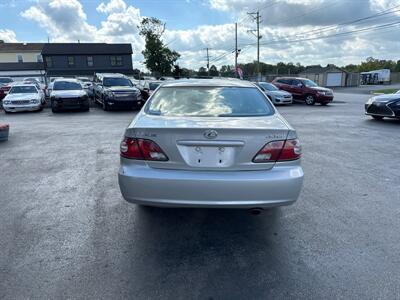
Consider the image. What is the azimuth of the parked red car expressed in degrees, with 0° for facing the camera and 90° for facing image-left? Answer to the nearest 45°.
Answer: approximately 315°

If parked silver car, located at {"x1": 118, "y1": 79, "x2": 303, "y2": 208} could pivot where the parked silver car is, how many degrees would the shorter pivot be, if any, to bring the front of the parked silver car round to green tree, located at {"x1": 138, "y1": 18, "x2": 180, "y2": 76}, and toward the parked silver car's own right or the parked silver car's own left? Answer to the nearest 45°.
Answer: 0° — it already faces it

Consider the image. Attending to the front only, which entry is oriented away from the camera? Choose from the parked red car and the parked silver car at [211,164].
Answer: the parked silver car

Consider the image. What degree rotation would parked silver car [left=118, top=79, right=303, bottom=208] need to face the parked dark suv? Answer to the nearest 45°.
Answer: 0° — it already faces it

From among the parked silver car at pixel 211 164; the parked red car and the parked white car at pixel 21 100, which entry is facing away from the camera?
the parked silver car at pixel 211 164

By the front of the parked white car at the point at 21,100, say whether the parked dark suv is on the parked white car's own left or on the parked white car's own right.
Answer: on the parked white car's own left

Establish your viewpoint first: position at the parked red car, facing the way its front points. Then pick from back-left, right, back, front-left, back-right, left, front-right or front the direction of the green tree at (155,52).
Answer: back

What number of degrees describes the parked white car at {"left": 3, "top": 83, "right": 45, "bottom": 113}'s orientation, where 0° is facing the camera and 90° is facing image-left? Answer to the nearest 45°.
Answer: approximately 0°

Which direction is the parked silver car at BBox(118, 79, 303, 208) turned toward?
away from the camera
